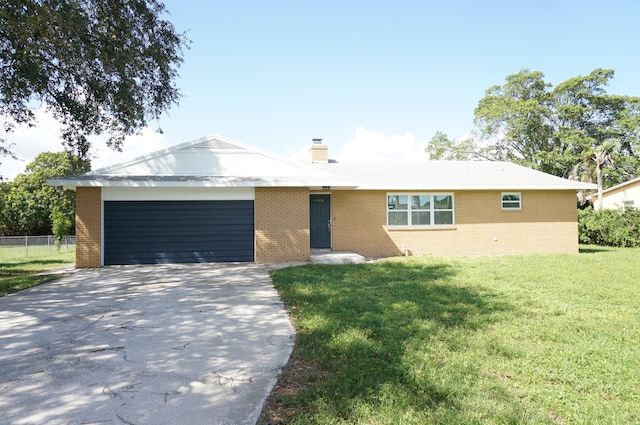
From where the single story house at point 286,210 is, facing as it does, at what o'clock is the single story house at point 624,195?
the single story house at point 624,195 is roughly at 8 o'clock from the single story house at point 286,210.

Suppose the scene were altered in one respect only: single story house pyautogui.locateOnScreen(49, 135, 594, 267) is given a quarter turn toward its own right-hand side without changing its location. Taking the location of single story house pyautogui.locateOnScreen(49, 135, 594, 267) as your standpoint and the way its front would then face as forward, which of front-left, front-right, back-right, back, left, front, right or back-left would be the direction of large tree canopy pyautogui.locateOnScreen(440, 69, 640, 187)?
back-right

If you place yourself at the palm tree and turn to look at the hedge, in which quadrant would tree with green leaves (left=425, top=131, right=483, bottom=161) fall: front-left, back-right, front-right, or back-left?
back-right

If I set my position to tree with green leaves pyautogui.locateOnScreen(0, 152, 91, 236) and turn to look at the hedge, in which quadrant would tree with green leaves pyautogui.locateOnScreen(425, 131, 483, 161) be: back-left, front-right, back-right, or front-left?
front-left

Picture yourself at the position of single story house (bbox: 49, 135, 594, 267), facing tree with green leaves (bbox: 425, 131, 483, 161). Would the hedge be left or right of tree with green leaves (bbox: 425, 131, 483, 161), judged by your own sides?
right

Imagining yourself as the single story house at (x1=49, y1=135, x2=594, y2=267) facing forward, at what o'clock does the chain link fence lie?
The chain link fence is roughly at 4 o'clock from the single story house.

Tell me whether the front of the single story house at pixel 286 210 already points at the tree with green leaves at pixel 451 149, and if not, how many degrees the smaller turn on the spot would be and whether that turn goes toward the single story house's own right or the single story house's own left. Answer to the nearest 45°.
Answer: approximately 135° to the single story house's own left

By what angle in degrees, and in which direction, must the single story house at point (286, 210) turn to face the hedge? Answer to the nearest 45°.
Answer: approximately 135° to its left

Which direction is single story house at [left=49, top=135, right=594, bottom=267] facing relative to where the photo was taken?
toward the camera

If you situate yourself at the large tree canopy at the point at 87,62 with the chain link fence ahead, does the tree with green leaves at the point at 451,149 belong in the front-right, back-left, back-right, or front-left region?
front-right

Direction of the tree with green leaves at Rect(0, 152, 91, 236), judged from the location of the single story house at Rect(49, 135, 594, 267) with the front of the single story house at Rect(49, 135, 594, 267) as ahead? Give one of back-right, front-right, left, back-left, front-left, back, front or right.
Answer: back-right

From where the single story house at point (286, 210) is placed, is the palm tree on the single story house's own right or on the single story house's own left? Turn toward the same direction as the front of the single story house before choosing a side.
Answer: on the single story house's own left
